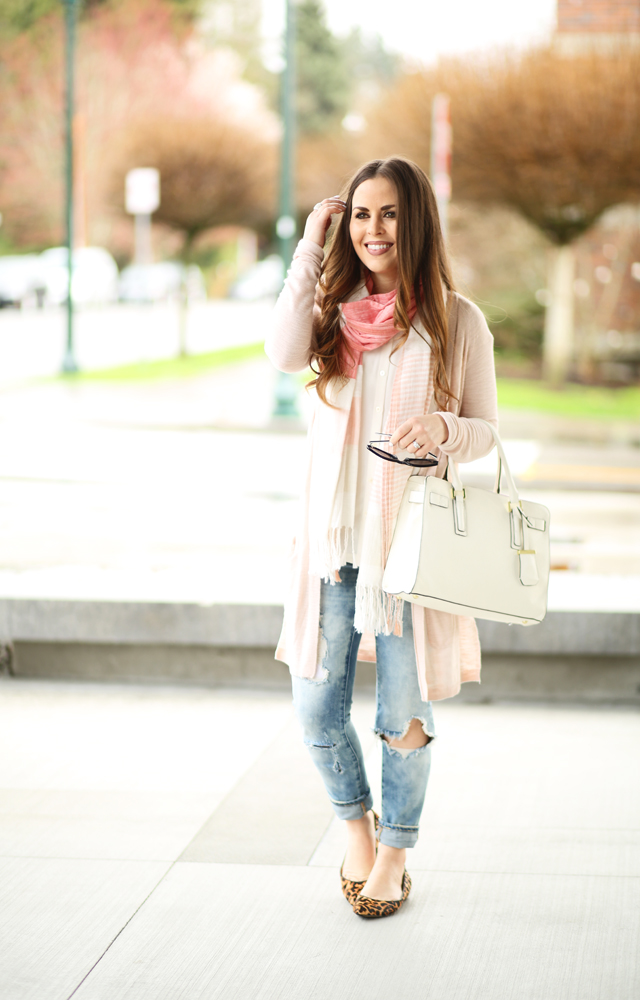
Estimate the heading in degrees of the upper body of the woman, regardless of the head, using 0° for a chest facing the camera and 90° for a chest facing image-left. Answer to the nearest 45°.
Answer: approximately 0°

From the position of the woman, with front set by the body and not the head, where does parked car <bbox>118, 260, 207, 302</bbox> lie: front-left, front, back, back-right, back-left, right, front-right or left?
back

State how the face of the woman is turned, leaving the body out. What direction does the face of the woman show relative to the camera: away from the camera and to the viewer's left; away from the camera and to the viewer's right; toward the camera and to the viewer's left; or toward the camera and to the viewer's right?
toward the camera and to the viewer's right

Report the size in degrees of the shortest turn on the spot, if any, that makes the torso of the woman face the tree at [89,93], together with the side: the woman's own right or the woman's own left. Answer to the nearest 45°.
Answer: approximately 180°

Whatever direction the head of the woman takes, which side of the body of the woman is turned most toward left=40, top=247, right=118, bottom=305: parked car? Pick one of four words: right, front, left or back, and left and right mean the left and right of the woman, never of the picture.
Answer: back

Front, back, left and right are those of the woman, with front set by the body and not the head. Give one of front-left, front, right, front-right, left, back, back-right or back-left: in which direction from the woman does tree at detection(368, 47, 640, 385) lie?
back

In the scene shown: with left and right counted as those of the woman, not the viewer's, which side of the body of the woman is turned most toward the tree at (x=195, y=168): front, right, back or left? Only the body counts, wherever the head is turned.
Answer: back

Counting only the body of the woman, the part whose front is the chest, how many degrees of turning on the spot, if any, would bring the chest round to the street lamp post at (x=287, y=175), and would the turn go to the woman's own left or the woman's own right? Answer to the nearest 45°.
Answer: approximately 180°

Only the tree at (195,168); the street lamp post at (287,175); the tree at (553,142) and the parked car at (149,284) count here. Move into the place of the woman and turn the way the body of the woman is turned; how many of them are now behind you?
4
